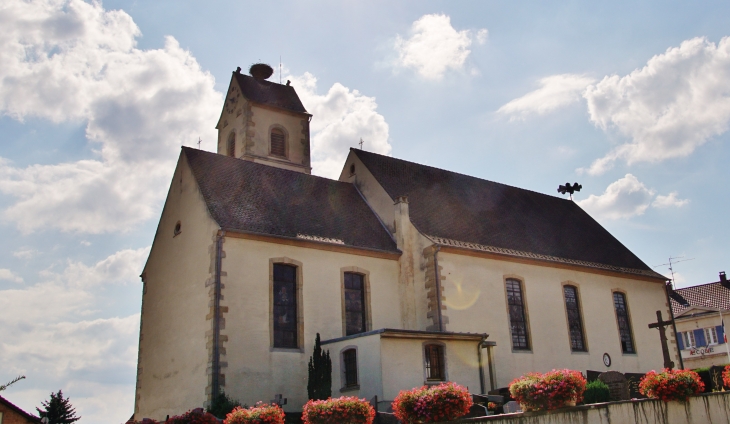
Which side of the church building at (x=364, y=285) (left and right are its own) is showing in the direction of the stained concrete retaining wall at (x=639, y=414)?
right
